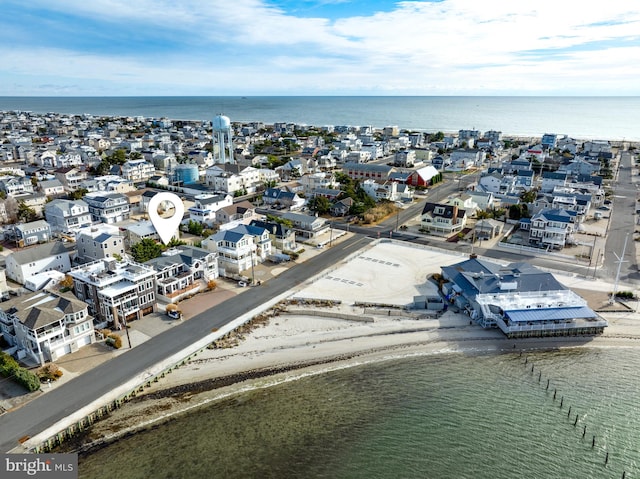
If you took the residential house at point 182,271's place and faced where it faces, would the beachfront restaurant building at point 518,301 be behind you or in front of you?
in front

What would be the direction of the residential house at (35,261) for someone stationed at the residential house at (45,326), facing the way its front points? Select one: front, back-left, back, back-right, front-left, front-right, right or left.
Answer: back-left

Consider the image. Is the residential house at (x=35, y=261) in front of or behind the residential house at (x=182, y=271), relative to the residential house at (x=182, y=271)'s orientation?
behind

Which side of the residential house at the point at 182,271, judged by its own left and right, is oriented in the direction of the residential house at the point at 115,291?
right

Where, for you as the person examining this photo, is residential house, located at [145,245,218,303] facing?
facing the viewer and to the right of the viewer

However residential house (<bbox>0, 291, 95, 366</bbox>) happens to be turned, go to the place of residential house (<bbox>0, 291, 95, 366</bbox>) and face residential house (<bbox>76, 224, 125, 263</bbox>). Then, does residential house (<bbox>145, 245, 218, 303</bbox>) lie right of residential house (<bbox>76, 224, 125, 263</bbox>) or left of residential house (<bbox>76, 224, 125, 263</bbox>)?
right

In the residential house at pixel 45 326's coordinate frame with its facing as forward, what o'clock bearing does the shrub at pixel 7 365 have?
The shrub is roughly at 3 o'clock from the residential house.

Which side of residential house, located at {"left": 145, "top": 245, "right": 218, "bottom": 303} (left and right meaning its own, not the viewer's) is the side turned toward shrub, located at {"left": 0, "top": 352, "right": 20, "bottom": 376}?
right

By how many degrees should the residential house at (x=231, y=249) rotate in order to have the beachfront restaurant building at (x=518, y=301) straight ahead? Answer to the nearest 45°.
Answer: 0° — it already faces it

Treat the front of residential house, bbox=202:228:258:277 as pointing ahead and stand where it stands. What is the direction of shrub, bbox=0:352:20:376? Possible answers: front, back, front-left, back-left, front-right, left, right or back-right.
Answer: right

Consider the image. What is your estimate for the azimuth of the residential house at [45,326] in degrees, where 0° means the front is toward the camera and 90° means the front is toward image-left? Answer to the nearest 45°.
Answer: approximately 315°
